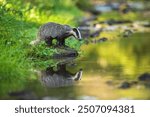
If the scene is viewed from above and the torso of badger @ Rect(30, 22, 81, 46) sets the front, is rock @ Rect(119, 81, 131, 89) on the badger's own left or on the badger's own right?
on the badger's own right

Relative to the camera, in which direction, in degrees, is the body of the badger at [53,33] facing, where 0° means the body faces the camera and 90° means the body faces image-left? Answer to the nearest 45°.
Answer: approximately 270°

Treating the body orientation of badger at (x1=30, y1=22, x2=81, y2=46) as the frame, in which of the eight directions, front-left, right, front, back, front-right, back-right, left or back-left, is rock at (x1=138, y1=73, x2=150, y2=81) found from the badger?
front-right
